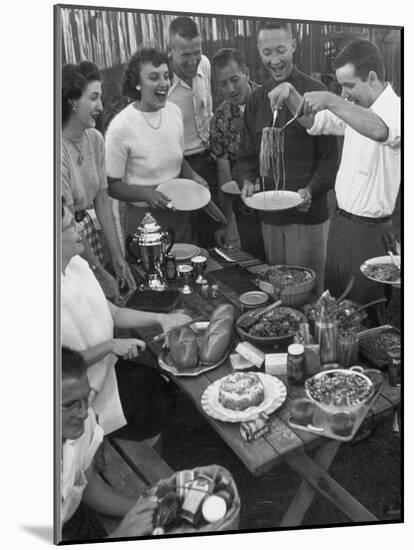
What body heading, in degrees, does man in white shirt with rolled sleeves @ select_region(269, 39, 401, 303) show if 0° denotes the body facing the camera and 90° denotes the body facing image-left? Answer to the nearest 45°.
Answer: approximately 45°

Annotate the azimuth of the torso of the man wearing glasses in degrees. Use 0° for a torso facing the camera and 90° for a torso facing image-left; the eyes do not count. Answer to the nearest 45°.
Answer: approximately 315°

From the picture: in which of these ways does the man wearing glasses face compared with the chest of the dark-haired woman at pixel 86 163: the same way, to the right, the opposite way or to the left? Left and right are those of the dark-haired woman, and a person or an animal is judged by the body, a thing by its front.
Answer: the same way

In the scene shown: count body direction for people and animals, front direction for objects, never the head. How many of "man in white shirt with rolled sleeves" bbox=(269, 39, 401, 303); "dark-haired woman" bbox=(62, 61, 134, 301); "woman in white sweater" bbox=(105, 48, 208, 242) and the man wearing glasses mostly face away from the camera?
0

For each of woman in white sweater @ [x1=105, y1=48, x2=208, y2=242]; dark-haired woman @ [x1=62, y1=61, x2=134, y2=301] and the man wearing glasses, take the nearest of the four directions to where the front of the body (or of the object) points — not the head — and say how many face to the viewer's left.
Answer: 0

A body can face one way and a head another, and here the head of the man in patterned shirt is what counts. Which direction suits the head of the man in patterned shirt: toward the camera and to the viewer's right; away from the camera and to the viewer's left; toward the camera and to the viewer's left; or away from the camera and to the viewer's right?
toward the camera and to the viewer's right

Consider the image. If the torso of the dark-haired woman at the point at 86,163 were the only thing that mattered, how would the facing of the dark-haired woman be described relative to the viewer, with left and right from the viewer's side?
facing the viewer and to the right of the viewer

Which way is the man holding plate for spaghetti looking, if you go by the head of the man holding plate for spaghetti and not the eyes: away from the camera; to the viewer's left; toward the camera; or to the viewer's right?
toward the camera

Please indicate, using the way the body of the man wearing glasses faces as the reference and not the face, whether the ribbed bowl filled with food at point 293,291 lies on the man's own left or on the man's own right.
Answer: on the man's own left

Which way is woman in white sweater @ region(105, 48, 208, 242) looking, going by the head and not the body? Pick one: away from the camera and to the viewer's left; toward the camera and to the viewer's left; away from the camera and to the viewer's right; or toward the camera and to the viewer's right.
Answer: toward the camera and to the viewer's right
